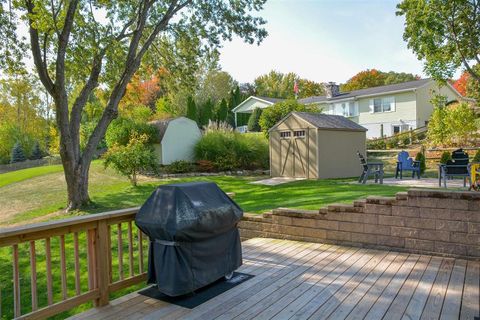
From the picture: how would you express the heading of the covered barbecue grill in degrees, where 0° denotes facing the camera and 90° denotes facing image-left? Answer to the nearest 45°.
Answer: approximately 315°

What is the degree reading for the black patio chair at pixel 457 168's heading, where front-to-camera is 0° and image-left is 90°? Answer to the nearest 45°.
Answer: approximately 45°

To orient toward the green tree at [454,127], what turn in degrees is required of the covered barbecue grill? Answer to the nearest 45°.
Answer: approximately 90° to its left

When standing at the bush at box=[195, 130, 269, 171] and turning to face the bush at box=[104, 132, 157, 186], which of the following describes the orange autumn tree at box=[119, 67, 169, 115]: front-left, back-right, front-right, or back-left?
front-right

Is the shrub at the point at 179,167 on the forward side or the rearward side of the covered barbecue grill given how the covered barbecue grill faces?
on the rearward side

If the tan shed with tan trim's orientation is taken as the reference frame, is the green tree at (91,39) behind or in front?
in front

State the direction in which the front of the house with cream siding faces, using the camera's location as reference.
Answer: facing the viewer and to the left of the viewer

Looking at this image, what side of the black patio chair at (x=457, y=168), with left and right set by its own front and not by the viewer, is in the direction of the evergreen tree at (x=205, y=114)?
right

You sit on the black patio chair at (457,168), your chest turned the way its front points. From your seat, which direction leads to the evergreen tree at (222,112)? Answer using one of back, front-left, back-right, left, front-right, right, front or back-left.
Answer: right

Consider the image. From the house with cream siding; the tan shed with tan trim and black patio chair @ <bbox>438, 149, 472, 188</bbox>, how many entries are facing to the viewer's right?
0

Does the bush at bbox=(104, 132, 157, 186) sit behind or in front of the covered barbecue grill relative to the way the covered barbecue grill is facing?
behind

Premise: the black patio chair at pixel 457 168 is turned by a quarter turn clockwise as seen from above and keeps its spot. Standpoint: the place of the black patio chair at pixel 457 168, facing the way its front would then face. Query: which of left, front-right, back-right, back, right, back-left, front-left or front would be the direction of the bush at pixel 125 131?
front-left
